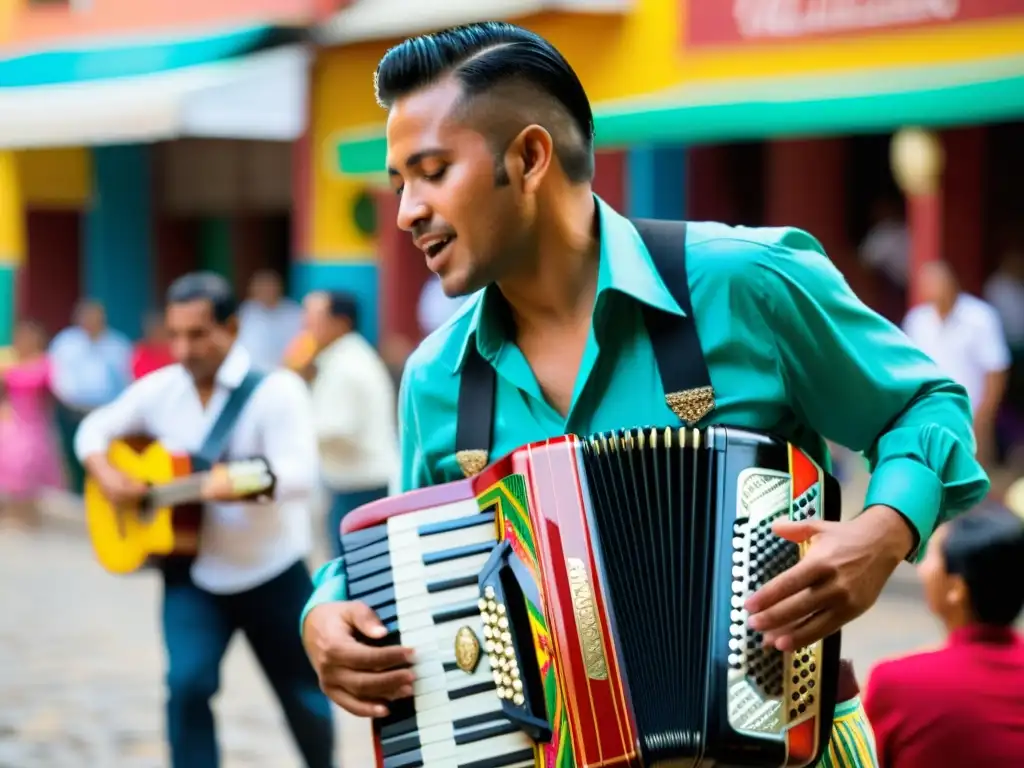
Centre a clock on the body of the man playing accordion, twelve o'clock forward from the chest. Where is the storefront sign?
The storefront sign is roughly at 5 o'clock from the man playing accordion.

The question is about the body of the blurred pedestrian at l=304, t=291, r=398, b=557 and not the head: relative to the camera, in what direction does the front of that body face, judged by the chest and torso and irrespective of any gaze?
to the viewer's left

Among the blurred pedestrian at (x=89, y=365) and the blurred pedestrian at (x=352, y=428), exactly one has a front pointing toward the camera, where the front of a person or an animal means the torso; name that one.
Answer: the blurred pedestrian at (x=89, y=365)

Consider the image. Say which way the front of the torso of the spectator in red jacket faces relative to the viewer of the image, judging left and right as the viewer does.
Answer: facing away from the viewer and to the left of the viewer

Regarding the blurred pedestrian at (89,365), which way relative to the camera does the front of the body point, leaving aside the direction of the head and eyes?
toward the camera

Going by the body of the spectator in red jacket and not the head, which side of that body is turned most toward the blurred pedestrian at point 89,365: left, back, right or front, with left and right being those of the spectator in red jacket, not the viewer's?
front

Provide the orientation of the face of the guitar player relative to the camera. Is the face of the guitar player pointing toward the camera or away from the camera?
toward the camera

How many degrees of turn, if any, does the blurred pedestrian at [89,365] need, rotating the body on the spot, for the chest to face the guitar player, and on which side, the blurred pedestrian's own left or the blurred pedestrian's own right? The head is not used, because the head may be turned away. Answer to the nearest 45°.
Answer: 0° — they already face them

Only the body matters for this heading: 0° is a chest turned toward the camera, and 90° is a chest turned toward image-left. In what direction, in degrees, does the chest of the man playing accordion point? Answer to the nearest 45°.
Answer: approximately 45°

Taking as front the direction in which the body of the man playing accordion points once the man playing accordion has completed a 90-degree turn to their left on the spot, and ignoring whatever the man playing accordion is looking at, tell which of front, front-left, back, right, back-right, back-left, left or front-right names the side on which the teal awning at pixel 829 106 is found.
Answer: back-left
